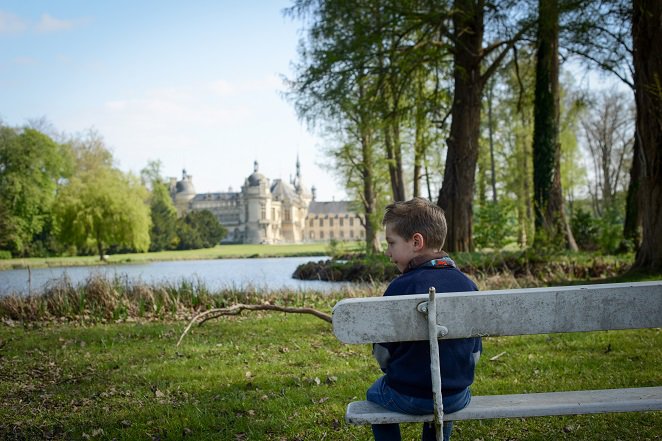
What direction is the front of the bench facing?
away from the camera

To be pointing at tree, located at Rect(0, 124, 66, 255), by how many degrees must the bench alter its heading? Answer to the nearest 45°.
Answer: approximately 45° to its left

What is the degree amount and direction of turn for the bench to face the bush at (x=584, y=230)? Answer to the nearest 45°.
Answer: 0° — it already faces it

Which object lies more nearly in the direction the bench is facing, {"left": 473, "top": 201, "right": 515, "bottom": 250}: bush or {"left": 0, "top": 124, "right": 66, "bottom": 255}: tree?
the bush

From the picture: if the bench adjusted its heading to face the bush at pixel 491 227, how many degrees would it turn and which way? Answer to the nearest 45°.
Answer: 0° — it already faces it
